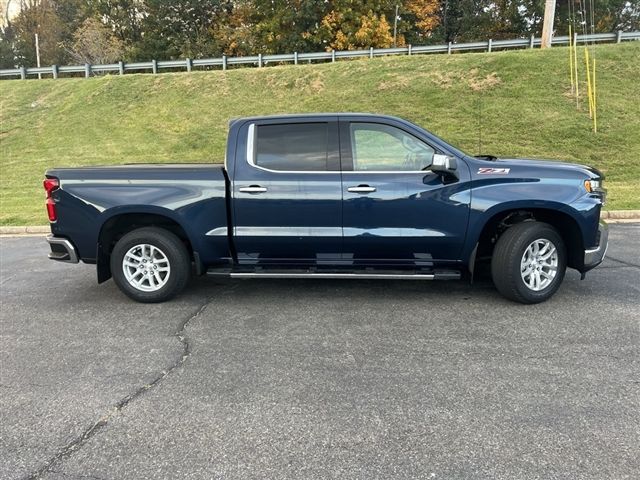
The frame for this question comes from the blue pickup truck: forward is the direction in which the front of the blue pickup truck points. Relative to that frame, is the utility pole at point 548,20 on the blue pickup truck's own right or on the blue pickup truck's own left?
on the blue pickup truck's own left

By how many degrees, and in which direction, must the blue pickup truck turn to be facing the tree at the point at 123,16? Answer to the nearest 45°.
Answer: approximately 90° to its left

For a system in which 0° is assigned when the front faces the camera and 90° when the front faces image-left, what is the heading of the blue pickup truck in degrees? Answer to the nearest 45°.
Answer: approximately 270°

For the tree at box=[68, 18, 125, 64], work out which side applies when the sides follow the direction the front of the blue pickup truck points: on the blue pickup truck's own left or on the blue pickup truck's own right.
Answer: on the blue pickup truck's own left

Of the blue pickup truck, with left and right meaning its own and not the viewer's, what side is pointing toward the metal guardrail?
left
